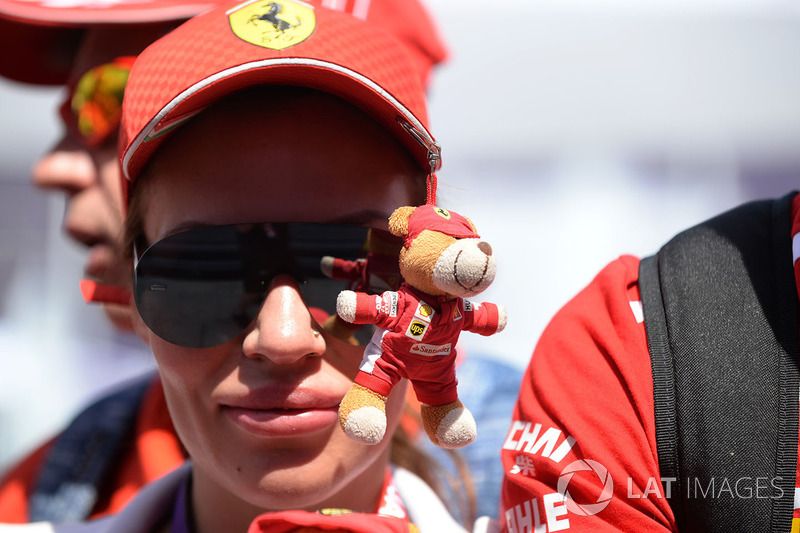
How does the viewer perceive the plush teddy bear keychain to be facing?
facing the viewer and to the right of the viewer

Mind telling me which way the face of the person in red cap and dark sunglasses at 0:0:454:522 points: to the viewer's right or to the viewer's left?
to the viewer's left

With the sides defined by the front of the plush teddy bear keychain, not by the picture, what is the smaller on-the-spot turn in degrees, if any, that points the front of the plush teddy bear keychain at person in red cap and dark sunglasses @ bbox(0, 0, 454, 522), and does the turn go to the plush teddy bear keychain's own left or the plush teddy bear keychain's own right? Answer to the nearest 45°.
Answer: approximately 180°

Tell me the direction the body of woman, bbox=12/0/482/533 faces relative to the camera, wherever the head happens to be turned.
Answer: toward the camera
